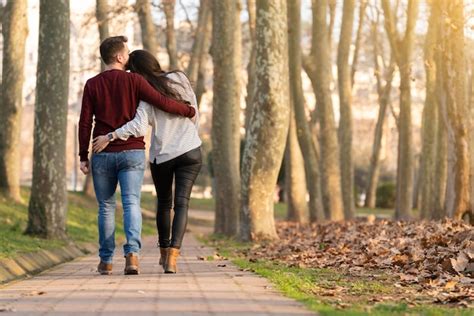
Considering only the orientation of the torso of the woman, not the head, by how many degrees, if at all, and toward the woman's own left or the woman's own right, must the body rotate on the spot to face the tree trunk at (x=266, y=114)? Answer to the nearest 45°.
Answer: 0° — they already face it

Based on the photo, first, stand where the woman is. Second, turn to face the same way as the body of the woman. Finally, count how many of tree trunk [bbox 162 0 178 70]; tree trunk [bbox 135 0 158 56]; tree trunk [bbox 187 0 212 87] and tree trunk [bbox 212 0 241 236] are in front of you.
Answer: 4

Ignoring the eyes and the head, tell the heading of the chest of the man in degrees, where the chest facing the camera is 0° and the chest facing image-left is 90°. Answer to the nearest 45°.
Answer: approximately 180°

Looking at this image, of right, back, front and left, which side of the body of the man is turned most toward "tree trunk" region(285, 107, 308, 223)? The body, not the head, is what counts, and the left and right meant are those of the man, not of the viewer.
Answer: front

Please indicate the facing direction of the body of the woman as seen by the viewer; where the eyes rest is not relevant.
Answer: away from the camera

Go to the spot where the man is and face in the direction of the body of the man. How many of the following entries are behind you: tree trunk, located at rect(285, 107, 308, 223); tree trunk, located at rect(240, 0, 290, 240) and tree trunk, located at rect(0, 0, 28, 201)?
0

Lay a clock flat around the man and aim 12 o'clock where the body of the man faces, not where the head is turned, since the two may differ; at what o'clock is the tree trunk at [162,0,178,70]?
The tree trunk is roughly at 12 o'clock from the man.

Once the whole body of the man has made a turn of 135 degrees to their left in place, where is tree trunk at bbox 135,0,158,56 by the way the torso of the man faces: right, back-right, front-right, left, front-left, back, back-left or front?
back-right

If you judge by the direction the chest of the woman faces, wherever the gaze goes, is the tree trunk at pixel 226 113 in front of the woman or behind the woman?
in front

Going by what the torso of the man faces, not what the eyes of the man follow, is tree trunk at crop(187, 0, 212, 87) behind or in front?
in front

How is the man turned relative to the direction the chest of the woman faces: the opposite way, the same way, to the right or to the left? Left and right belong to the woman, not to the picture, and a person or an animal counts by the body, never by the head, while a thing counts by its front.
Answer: the same way

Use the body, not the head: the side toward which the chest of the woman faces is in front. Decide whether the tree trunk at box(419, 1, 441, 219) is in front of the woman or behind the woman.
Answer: in front

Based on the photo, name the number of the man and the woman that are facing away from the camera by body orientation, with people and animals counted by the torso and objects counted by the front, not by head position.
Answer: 2

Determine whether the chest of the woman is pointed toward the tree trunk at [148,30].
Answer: yes

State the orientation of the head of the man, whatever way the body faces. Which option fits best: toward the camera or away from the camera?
away from the camera
